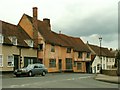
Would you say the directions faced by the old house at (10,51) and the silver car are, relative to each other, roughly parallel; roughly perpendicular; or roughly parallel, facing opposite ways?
roughly perpendicular

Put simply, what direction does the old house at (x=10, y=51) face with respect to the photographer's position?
facing the viewer and to the right of the viewer

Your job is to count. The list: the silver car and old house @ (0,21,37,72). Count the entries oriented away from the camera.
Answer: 0
